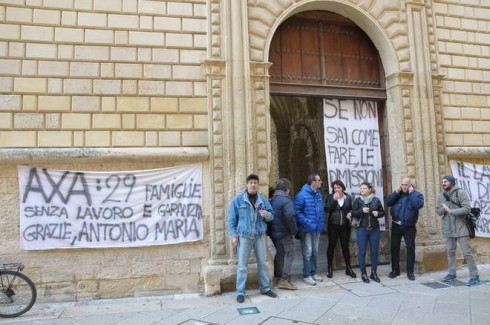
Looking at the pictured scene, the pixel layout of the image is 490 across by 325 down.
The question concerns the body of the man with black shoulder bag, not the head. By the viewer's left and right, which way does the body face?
facing the viewer and to the left of the viewer

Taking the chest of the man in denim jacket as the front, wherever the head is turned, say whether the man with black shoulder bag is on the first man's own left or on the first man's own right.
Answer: on the first man's own left

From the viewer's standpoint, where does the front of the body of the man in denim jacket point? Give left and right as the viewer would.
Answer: facing the viewer

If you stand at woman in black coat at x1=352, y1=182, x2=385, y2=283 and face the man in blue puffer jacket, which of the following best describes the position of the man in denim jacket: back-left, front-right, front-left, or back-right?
front-left

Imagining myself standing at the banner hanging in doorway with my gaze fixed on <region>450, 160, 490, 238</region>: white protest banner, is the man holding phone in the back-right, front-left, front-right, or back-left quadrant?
front-right

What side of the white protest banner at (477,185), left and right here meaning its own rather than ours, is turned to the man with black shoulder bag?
front

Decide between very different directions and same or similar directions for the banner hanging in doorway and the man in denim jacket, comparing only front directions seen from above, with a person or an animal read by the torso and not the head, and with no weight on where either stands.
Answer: same or similar directions

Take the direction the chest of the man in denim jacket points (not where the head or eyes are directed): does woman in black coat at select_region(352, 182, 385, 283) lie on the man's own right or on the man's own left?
on the man's own left

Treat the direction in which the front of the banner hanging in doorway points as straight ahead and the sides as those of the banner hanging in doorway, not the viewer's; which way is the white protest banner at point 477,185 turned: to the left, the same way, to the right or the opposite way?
the same way

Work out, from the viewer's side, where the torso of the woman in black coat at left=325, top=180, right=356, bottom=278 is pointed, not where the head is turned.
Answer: toward the camera

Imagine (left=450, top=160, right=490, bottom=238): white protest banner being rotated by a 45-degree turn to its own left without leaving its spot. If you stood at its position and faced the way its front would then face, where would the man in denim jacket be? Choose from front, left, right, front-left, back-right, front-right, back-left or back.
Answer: right

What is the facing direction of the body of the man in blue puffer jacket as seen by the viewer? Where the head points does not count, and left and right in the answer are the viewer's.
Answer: facing the viewer and to the right of the viewer

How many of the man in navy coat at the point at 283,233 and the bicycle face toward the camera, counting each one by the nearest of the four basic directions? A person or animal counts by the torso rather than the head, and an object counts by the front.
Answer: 0

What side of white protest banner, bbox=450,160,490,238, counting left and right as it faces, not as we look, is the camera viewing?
front
